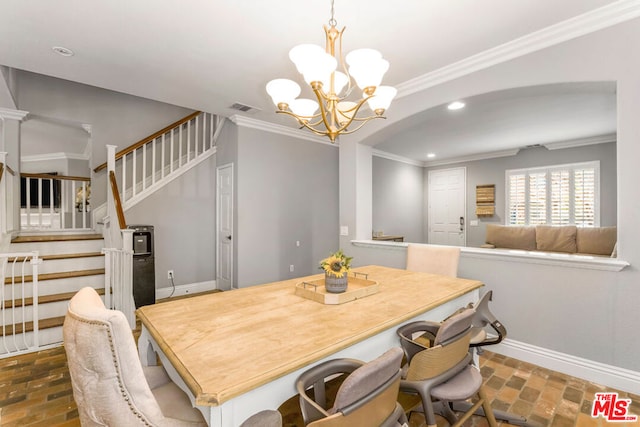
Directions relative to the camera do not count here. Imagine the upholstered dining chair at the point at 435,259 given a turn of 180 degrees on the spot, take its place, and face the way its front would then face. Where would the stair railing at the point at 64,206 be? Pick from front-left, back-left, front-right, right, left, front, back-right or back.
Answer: back-left

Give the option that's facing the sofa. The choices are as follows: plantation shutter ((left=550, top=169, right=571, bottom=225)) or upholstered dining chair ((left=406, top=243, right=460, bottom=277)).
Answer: the plantation shutter

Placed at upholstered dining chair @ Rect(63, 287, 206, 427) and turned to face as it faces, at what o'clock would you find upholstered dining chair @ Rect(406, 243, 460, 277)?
upholstered dining chair @ Rect(406, 243, 460, 277) is roughly at 1 o'clock from upholstered dining chair @ Rect(63, 287, 206, 427).

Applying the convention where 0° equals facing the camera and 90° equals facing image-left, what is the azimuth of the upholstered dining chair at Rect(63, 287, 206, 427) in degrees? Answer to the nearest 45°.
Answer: approximately 225°

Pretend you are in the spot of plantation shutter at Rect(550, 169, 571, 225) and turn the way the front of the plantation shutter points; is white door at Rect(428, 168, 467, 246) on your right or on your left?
on your right

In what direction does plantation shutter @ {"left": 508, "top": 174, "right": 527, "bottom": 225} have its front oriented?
toward the camera

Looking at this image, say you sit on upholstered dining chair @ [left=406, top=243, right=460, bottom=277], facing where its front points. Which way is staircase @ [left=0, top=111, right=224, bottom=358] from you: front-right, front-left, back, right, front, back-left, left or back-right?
front-right

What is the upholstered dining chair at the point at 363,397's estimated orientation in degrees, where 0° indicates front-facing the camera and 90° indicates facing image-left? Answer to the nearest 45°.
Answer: approximately 135°

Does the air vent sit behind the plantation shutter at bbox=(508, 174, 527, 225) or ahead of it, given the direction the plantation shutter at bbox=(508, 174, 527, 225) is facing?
ahead

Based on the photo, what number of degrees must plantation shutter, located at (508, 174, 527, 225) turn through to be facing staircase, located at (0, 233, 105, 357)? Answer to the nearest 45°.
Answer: approximately 45° to its right

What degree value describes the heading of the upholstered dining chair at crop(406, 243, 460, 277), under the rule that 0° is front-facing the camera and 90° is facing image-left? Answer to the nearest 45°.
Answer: approximately 45°
